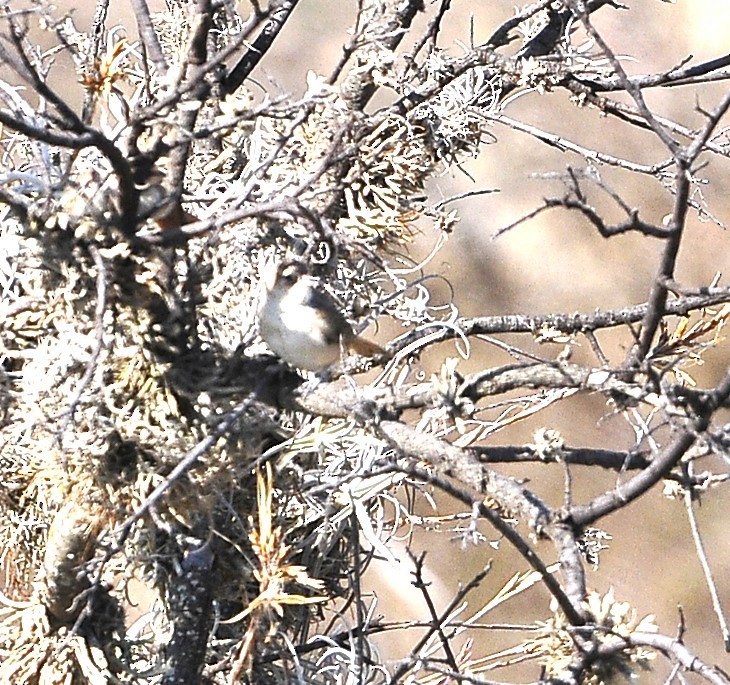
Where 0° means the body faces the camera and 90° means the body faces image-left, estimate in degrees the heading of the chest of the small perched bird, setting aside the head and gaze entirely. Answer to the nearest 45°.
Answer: approximately 45°
